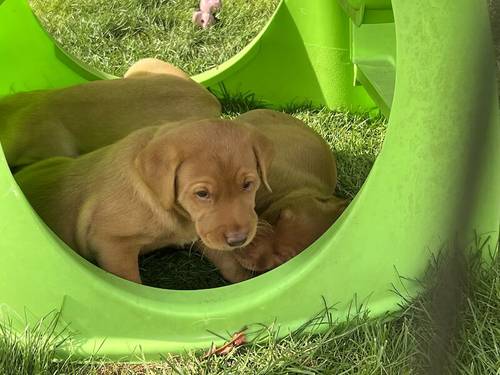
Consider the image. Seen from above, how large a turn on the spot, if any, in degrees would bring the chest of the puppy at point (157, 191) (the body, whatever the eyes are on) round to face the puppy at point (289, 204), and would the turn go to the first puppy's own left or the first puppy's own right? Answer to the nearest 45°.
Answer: approximately 45° to the first puppy's own left

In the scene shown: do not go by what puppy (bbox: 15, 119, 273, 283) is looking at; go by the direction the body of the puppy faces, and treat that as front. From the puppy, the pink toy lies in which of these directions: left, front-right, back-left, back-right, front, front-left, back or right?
back-left

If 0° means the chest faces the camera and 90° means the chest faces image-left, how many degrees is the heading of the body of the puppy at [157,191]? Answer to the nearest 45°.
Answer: approximately 315°

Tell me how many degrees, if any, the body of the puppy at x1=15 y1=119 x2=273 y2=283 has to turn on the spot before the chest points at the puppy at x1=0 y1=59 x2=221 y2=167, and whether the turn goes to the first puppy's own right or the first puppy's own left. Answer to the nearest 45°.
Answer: approximately 135° to the first puppy's own left
